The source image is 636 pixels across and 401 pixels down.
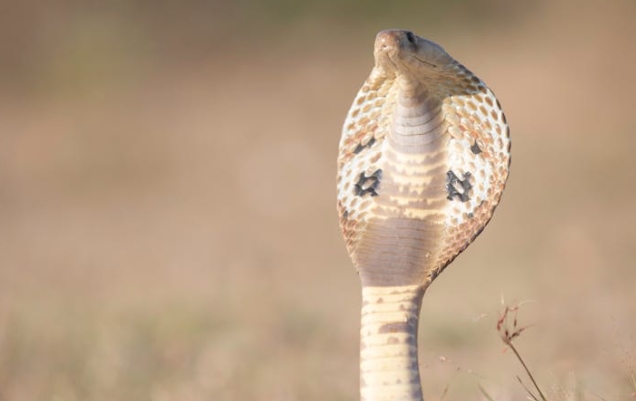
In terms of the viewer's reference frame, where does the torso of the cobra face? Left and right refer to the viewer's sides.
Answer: facing the viewer and to the left of the viewer
